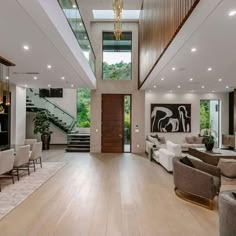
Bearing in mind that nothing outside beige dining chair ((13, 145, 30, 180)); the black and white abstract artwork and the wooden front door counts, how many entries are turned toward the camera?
2

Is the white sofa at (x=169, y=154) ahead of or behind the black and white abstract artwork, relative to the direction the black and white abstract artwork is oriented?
ahead

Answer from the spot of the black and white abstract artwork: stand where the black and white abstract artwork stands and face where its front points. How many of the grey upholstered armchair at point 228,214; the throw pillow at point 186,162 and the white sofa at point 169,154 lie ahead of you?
3

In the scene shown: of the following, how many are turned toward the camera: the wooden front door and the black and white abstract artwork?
2

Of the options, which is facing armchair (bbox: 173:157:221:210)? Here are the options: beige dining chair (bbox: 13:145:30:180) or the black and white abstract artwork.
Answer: the black and white abstract artwork

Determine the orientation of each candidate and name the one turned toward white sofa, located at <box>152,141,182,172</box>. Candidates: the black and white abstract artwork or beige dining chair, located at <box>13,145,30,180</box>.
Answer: the black and white abstract artwork

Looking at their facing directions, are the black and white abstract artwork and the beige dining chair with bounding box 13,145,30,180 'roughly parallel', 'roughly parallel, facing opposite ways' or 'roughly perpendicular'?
roughly perpendicular

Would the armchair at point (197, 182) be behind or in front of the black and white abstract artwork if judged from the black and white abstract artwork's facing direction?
in front

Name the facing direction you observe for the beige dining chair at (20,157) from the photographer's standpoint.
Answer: facing away from the viewer and to the left of the viewer
